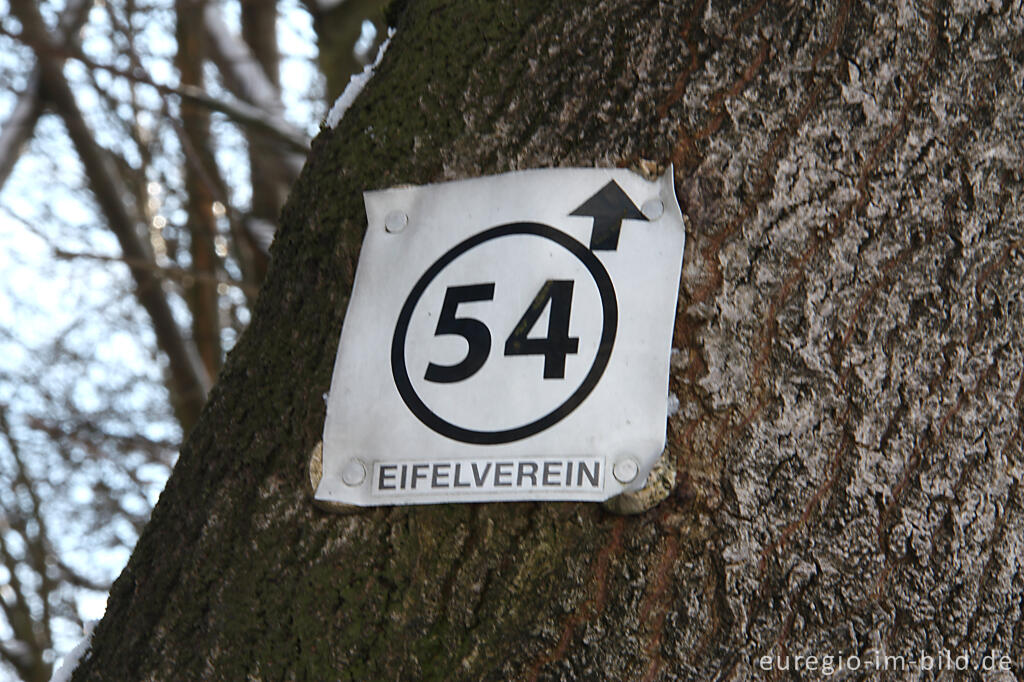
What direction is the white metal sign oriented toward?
toward the camera
